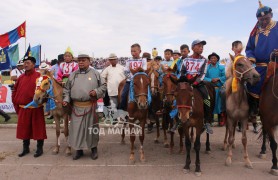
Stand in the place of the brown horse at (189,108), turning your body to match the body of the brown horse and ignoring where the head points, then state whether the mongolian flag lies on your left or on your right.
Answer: on your right

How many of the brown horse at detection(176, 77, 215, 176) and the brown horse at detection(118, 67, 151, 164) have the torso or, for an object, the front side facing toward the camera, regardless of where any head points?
2

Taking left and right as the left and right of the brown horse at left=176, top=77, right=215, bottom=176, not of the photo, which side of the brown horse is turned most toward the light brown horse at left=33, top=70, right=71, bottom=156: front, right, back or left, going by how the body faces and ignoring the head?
right

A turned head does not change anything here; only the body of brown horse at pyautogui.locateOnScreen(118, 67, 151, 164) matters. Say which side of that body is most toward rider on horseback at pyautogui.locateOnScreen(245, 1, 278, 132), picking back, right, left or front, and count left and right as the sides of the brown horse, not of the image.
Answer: left

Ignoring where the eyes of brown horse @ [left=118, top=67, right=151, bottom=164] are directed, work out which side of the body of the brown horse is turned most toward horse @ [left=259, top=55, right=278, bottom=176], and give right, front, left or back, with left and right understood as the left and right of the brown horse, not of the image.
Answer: left

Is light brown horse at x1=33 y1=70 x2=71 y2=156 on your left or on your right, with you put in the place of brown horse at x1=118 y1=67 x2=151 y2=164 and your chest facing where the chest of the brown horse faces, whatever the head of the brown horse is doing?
on your right

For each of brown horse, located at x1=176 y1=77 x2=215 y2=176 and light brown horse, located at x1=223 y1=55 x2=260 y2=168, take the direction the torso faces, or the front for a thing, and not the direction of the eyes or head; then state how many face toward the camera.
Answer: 2

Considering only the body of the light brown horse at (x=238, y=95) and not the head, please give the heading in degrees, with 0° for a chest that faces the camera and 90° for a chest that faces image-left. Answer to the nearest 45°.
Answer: approximately 0°

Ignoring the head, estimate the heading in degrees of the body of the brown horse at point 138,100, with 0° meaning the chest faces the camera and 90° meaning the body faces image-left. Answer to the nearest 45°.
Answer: approximately 0°

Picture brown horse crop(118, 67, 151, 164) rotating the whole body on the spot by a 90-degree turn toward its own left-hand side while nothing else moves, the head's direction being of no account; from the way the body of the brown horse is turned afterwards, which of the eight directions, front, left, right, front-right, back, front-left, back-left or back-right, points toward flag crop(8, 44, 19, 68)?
back-left

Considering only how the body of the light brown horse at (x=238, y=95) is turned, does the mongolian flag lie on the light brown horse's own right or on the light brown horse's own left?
on the light brown horse's own right
